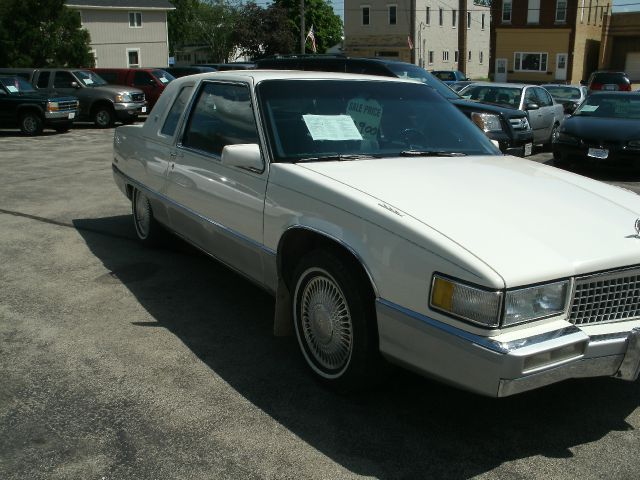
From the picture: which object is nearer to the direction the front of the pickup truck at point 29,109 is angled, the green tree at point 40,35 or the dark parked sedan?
the dark parked sedan

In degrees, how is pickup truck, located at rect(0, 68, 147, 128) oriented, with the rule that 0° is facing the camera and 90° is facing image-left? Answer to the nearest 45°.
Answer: approximately 315°

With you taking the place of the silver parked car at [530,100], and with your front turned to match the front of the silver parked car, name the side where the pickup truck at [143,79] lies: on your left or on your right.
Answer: on your right

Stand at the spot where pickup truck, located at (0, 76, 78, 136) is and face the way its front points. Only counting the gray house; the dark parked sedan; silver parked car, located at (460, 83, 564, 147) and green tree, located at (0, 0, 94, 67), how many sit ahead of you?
2

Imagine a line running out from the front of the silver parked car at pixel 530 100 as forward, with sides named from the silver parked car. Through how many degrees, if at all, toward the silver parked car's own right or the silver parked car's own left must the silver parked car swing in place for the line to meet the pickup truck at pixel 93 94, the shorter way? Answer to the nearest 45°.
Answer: approximately 45° to the silver parked car's own right

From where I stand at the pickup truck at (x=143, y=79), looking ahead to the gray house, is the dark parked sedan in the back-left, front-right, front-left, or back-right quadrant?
back-right

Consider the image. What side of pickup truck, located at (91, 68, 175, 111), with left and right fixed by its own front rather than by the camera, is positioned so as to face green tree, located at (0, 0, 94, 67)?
back

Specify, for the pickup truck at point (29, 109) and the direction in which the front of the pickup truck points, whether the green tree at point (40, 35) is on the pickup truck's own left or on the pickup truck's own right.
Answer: on the pickup truck's own left
